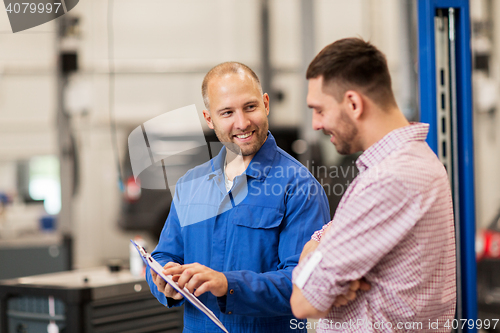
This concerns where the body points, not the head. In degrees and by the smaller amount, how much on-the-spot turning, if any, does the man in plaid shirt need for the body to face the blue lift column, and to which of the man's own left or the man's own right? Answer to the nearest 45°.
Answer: approximately 90° to the man's own right

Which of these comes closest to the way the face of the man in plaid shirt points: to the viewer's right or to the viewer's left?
to the viewer's left

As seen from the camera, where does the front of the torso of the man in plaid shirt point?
to the viewer's left
